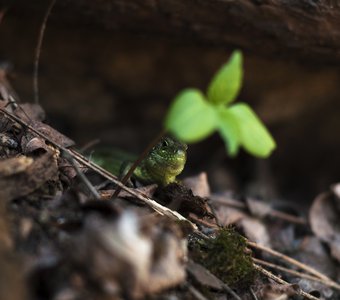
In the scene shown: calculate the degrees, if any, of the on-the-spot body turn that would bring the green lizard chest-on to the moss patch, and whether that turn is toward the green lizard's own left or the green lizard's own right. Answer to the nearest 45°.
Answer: approximately 45° to the green lizard's own right

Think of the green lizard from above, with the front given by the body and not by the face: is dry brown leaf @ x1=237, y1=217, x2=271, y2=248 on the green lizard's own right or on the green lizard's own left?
on the green lizard's own left

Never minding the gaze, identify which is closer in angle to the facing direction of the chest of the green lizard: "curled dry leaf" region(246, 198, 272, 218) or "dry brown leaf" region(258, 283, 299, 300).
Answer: the dry brown leaf

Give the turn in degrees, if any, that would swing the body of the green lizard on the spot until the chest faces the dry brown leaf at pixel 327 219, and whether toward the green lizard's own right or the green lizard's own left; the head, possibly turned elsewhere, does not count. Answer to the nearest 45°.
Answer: approximately 45° to the green lizard's own left

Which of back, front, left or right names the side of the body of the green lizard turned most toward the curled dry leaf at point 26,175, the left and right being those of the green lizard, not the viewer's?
right

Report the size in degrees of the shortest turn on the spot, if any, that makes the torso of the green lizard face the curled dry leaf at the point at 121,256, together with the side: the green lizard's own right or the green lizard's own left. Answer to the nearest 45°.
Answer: approximately 45° to the green lizard's own right

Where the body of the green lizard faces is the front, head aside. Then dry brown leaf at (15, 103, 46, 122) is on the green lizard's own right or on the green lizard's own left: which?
on the green lizard's own right

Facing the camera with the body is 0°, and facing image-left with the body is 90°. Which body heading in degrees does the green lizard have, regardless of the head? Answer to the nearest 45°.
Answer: approximately 315°
